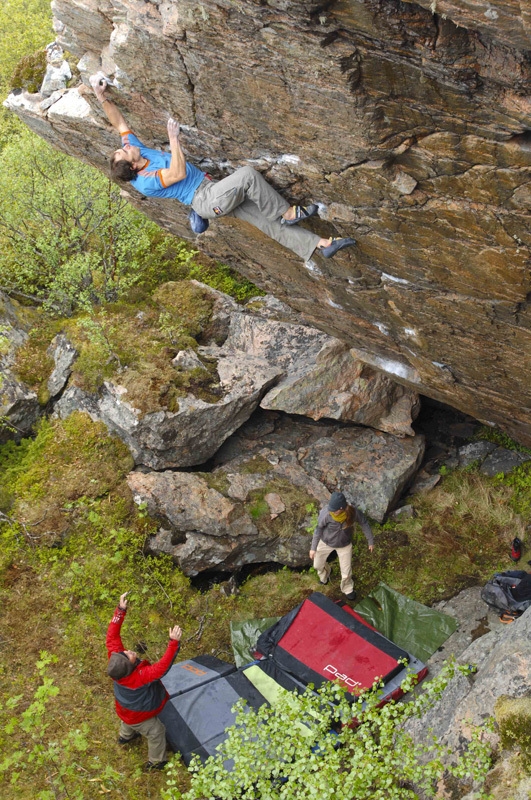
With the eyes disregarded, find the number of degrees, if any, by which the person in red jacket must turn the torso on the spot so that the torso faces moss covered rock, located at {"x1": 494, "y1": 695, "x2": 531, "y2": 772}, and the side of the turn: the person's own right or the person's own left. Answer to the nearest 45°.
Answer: approximately 90° to the person's own right

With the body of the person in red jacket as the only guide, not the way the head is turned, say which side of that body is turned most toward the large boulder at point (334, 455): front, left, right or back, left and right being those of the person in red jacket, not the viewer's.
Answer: front

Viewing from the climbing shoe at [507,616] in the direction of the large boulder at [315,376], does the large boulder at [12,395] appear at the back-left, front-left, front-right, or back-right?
front-left

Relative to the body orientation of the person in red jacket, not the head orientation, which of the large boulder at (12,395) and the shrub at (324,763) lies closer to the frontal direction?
the large boulder

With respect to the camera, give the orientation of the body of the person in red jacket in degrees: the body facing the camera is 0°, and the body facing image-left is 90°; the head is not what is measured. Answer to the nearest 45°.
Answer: approximately 225°

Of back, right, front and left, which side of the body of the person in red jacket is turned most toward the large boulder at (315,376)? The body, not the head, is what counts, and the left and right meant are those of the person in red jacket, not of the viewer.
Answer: front

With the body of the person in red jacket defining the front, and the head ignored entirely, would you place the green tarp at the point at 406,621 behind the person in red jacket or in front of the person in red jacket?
in front

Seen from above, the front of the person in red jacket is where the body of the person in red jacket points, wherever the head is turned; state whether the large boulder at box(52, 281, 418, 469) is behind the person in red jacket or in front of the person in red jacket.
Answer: in front

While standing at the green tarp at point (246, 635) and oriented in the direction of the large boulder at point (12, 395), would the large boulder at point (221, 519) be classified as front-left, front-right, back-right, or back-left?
front-right
